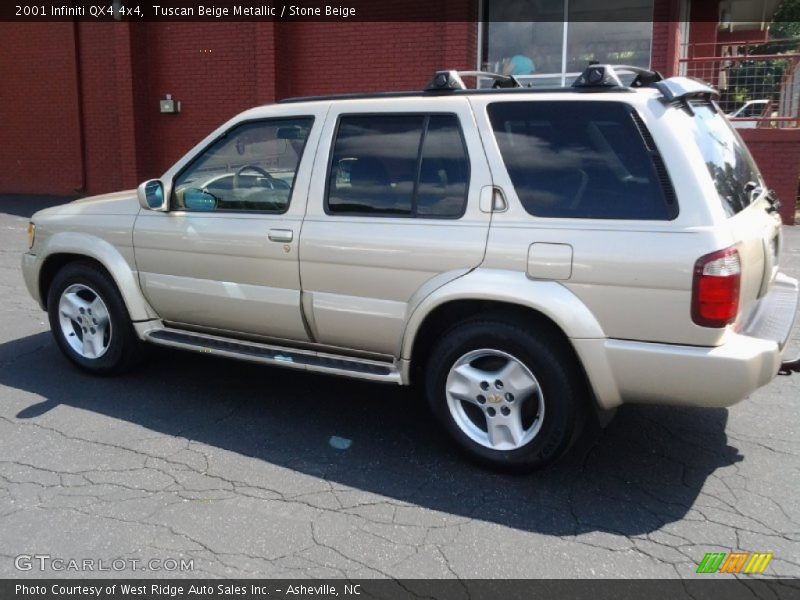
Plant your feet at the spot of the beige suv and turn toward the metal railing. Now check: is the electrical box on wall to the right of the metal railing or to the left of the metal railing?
left

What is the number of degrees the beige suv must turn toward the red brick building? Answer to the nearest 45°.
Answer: approximately 45° to its right

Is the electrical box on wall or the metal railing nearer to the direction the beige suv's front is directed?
the electrical box on wall

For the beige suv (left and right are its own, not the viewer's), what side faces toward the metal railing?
right

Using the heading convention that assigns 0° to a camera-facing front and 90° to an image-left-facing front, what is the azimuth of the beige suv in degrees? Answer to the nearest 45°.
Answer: approximately 135°
